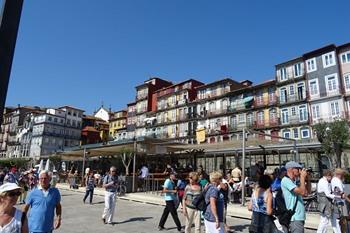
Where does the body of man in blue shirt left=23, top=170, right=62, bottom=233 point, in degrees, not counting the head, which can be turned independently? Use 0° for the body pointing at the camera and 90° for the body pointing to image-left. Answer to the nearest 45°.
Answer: approximately 0°

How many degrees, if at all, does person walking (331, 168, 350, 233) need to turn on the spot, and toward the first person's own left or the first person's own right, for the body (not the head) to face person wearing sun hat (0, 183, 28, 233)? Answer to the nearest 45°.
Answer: approximately 135° to the first person's own right
